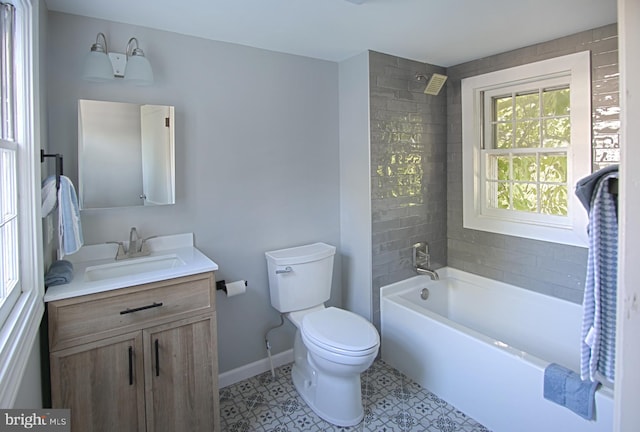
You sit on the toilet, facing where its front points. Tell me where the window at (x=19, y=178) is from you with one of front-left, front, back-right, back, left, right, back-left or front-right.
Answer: right

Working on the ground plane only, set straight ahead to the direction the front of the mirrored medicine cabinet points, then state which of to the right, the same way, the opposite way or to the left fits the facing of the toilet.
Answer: the same way

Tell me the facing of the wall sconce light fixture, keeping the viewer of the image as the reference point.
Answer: facing the viewer

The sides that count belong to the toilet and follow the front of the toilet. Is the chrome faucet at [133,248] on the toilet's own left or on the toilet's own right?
on the toilet's own right

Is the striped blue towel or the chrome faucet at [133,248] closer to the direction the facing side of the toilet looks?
the striped blue towel

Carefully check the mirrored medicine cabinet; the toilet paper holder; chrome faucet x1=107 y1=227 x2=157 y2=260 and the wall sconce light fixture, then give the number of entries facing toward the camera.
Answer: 4

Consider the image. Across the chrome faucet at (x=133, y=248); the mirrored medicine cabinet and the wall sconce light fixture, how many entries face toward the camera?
3

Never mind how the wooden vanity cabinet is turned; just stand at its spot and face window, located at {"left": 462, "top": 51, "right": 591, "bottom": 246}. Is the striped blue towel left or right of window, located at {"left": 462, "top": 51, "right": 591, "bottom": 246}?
right

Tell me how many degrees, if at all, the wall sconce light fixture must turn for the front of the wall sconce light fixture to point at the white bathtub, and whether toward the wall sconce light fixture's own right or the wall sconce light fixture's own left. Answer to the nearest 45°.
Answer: approximately 90° to the wall sconce light fixture's own left

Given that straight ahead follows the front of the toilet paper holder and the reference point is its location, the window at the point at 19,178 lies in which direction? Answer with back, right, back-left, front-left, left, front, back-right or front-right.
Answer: front-right

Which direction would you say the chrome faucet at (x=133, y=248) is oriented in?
toward the camera

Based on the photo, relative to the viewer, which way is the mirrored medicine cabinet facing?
toward the camera
